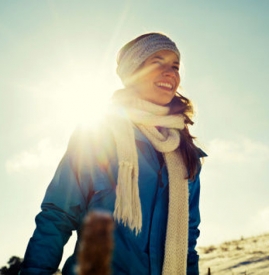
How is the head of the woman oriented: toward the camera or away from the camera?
toward the camera
